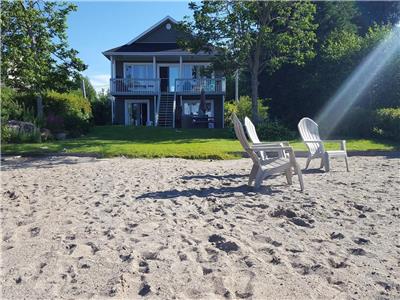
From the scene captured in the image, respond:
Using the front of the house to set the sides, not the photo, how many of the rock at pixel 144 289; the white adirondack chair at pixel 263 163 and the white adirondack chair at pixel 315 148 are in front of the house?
3

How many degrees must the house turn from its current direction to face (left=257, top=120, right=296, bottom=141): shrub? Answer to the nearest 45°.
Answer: approximately 45° to its left

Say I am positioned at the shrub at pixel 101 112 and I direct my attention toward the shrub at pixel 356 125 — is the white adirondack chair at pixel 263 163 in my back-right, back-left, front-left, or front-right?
front-right

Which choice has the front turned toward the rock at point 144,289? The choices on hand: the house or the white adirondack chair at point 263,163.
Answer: the house

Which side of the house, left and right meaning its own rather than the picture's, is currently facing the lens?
front

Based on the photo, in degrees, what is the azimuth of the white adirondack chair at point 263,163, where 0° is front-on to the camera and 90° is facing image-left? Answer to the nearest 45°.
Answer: approximately 270°

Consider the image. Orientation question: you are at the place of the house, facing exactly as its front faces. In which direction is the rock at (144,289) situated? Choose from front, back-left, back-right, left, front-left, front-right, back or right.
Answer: front

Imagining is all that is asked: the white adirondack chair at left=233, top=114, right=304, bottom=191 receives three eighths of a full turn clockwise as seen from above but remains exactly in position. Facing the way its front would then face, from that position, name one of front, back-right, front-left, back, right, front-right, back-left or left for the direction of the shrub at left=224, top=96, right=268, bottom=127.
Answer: back-right

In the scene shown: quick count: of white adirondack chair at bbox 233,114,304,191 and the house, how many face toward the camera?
1

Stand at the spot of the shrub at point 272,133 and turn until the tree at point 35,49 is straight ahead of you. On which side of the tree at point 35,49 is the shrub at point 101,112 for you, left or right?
right
